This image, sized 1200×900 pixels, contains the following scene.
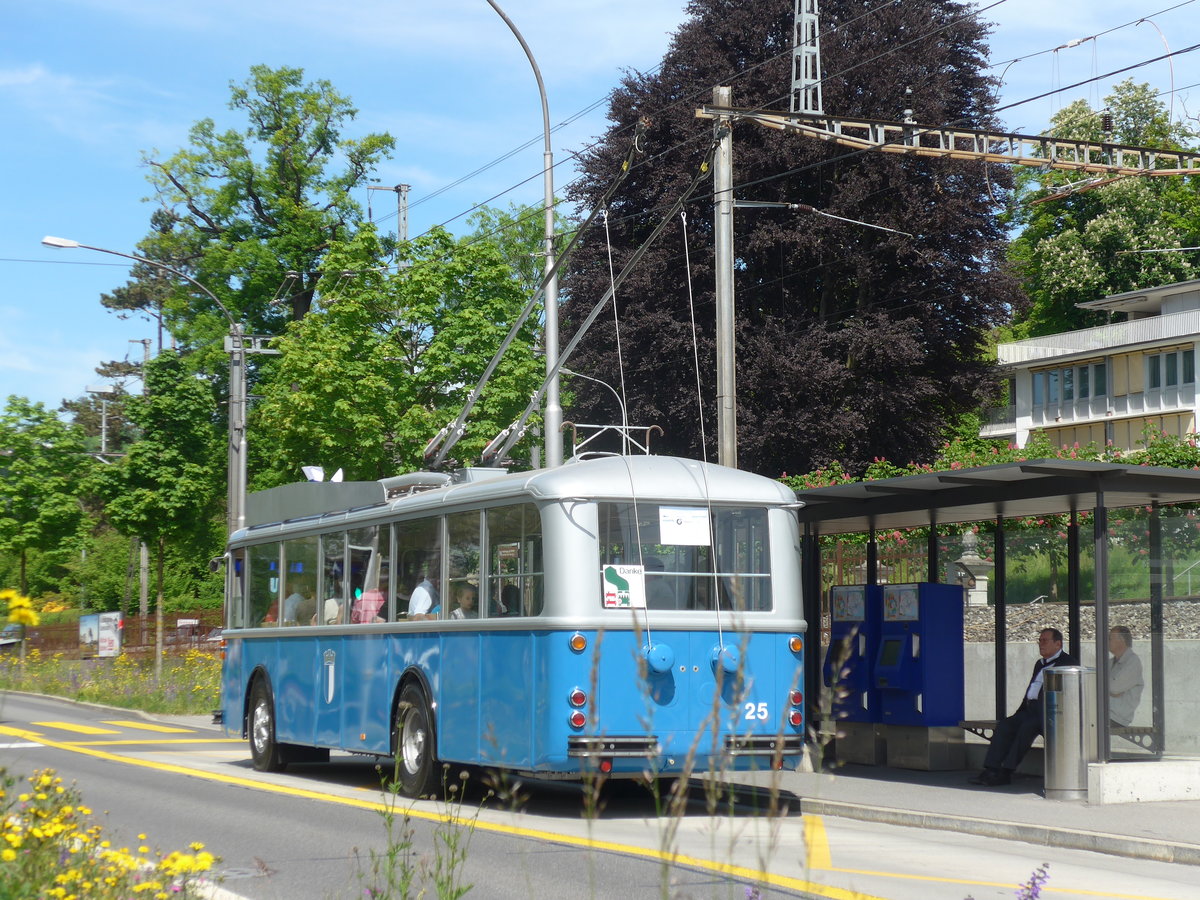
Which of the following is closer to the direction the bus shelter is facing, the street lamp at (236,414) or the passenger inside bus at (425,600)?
the passenger inside bus

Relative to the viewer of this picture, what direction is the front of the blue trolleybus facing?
facing away from the viewer and to the left of the viewer

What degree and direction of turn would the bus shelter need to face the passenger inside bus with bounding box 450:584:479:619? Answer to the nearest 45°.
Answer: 0° — it already faces them

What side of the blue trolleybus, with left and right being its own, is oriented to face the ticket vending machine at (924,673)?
right

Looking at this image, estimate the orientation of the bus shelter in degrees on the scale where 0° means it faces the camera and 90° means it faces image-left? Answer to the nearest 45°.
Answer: approximately 45°

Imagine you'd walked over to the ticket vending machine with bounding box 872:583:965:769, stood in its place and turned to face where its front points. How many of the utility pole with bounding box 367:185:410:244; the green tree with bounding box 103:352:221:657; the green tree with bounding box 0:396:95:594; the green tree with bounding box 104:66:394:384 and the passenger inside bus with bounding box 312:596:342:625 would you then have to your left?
0

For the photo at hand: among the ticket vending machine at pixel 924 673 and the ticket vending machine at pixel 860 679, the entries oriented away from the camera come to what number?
0

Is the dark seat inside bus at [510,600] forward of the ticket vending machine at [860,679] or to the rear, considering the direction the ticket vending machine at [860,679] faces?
forward

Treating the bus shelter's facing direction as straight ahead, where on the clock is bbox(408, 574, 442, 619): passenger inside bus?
The passenger inside bus is roughly at 1 o'clock from the bus shelter.

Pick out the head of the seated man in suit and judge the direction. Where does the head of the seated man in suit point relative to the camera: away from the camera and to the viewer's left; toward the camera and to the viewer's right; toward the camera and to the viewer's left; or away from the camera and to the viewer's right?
toward the camera and to the viewer's left

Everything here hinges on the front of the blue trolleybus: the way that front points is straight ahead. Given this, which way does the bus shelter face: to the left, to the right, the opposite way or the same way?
to the left

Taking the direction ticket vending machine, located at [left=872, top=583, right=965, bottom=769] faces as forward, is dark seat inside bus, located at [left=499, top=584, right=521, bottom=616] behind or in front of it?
in front

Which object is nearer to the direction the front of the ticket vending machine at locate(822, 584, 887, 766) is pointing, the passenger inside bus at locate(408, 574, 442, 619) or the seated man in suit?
the passenger inside bus

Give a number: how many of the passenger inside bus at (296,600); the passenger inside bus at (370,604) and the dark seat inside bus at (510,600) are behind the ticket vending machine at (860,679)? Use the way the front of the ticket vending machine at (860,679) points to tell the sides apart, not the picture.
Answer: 0

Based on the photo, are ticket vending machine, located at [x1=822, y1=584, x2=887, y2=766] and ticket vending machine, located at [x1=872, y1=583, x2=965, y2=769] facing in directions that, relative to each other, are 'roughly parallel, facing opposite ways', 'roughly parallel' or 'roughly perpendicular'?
roughly parallel

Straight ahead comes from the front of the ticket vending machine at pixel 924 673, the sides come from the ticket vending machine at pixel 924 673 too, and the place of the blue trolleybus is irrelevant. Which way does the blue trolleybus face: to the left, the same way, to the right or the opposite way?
to the right

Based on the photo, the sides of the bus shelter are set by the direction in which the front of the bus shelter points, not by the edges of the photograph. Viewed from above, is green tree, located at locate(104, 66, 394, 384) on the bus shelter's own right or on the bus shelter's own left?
on the bus shelter's own right

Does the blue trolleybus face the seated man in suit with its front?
no
